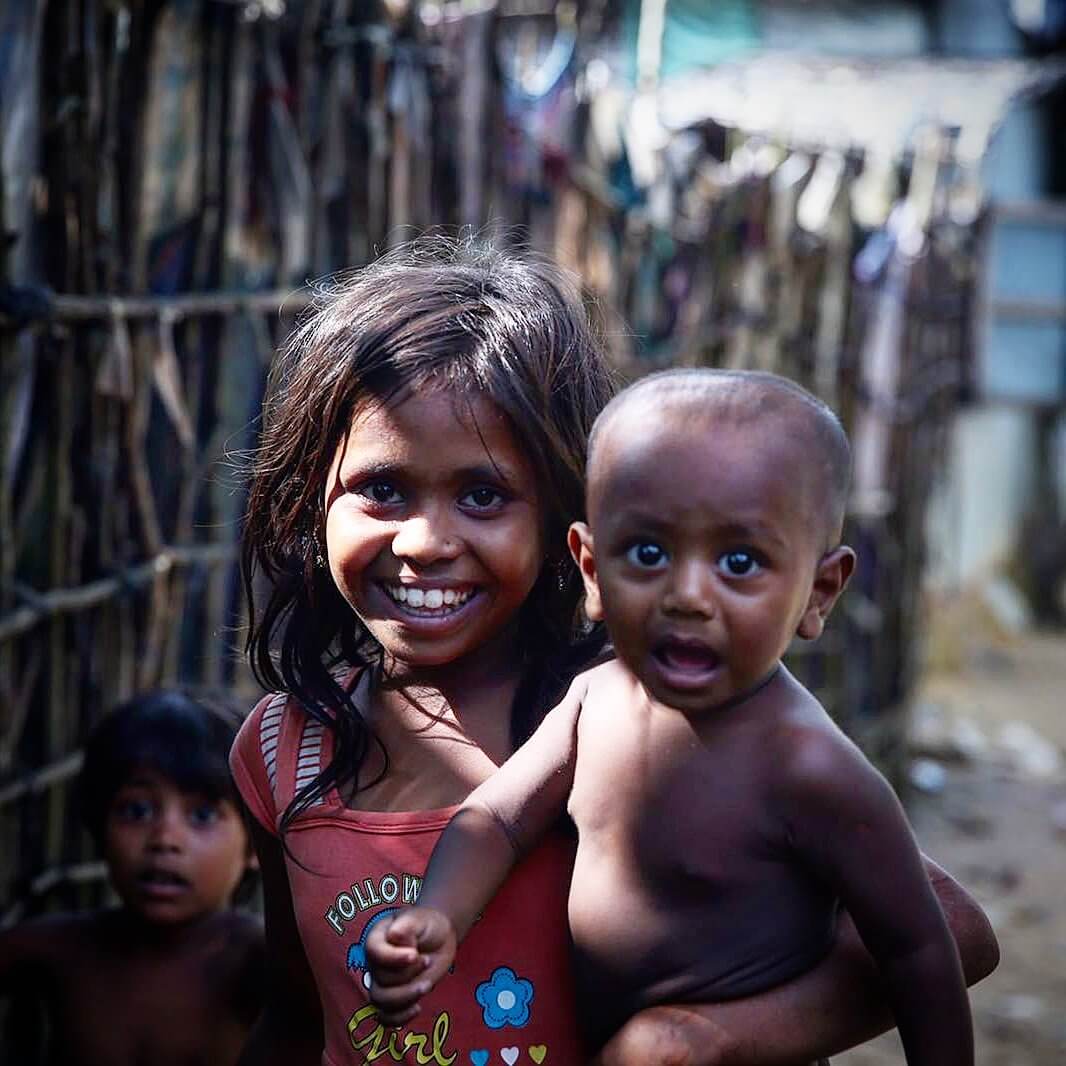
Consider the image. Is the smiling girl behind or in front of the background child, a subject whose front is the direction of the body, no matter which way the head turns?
in front

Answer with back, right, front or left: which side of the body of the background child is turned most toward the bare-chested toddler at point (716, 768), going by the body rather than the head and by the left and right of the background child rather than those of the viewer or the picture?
front

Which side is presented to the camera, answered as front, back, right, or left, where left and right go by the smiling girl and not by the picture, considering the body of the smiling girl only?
front

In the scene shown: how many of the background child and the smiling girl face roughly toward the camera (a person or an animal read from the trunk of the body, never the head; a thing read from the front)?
2

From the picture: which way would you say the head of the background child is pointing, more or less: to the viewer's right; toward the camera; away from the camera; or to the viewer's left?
toward the camera

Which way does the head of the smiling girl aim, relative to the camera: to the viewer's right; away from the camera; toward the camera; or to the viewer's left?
toward the camera

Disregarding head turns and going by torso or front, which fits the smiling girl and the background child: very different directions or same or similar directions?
same or similar directions

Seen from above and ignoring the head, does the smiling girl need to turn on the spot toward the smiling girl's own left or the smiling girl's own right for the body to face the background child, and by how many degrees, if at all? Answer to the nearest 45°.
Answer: approximately 135° to the smiling girl's own right

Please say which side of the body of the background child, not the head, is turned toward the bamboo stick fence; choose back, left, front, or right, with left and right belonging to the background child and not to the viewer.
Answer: back

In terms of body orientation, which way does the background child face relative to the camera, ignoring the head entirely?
toward the camera

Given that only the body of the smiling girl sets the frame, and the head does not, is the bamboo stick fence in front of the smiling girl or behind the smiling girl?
behind

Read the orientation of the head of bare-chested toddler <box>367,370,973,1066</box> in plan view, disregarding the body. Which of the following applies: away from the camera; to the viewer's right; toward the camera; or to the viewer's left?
toward the camera
